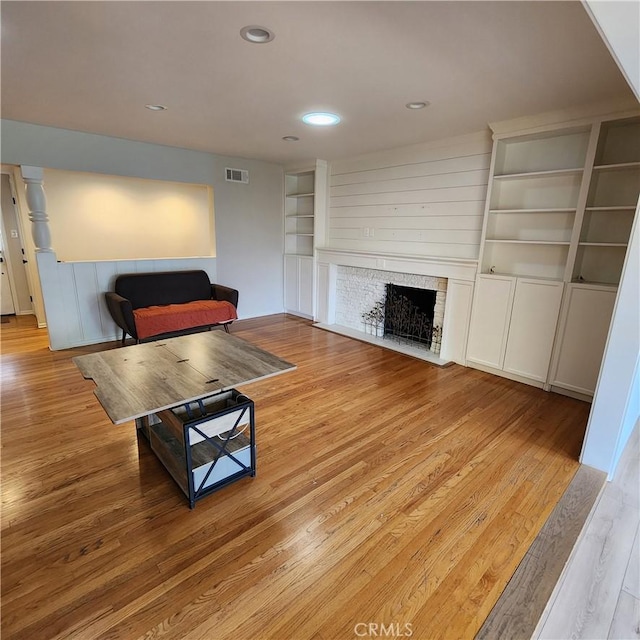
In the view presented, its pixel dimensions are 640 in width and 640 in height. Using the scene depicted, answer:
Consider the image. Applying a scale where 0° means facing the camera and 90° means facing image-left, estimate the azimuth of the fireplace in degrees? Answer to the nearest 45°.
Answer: approximately 45°

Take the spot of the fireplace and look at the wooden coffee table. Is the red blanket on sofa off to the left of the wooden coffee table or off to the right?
right
